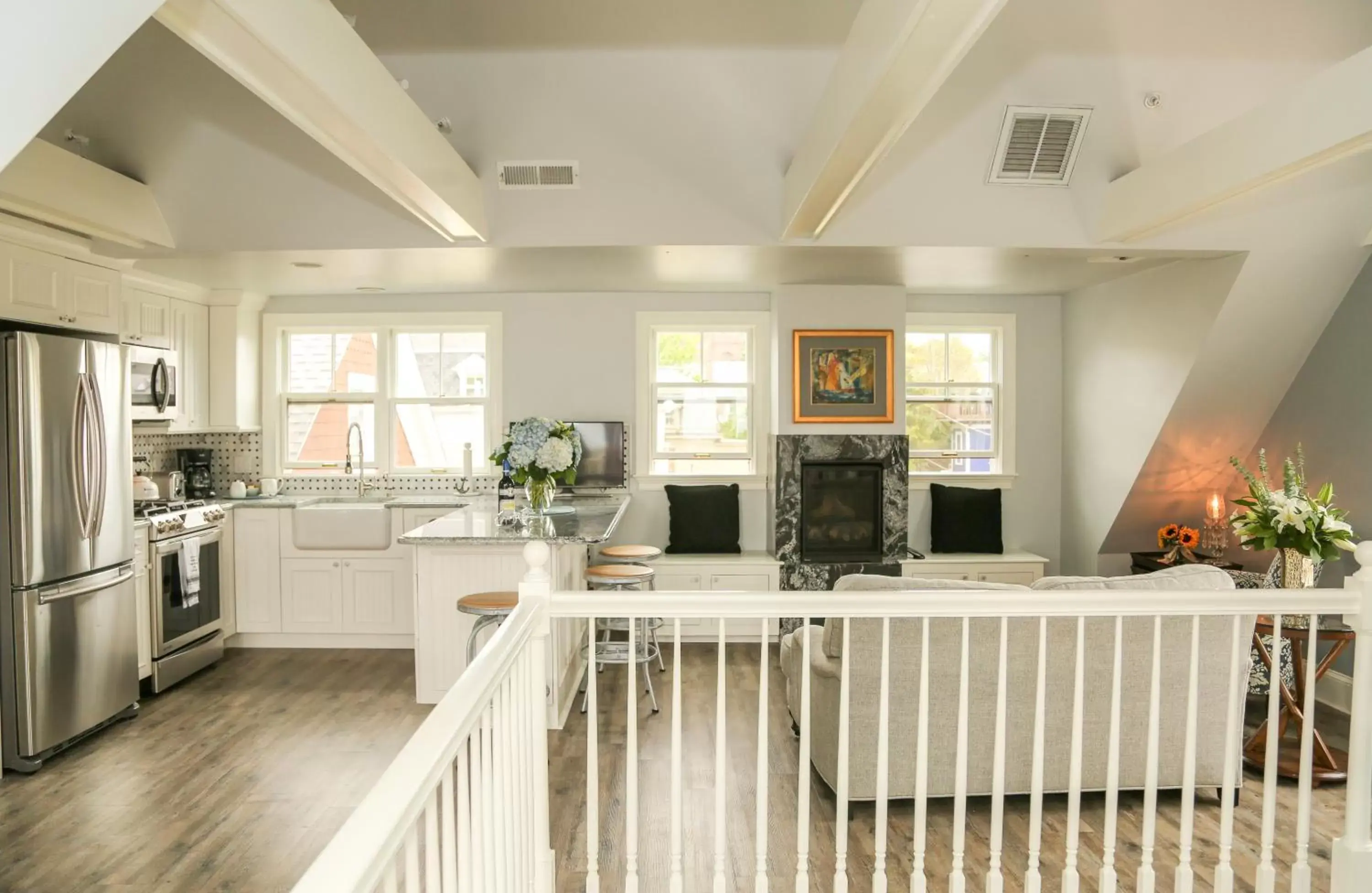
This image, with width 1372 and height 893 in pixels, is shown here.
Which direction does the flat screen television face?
toward the camera

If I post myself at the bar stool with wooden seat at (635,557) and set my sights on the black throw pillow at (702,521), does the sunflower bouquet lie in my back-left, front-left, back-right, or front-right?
front-right

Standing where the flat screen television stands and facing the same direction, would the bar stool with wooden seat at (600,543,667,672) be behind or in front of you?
in front

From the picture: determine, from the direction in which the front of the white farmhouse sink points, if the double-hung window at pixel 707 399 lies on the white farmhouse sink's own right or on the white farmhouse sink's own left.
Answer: on the white farmhouse sink's own left

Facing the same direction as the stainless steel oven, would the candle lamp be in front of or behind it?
in front

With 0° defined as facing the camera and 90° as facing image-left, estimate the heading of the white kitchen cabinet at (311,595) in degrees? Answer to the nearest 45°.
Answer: approximately 0°

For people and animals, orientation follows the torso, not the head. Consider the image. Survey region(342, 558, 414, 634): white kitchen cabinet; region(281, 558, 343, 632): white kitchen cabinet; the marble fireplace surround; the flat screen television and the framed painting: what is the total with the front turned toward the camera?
5

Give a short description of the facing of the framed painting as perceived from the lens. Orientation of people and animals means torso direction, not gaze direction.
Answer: facing the viewer

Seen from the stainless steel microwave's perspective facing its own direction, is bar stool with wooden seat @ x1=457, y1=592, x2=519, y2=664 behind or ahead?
ahead

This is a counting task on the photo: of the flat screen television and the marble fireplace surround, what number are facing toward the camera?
2

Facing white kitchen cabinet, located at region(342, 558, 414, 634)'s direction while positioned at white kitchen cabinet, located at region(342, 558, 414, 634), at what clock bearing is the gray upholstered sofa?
The gray upholstered sofa is roughly at 11 o'clock from the white kitchen cabinet.

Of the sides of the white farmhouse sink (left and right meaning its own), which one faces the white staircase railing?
front

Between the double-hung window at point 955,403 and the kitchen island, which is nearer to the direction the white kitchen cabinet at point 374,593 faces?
the kitchen island

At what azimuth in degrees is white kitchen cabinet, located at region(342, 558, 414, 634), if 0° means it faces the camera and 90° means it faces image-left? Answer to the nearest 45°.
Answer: approximately 0°

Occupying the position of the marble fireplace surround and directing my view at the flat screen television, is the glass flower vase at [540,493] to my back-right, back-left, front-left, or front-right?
front-left
